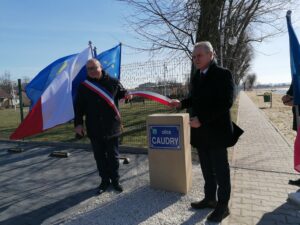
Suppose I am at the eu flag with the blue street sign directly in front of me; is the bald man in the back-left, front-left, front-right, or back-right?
front-right

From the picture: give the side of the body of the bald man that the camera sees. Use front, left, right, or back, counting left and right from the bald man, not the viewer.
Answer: front

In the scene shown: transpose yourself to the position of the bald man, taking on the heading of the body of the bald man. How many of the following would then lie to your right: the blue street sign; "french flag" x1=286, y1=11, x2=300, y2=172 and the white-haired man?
0

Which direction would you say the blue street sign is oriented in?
toward the camera

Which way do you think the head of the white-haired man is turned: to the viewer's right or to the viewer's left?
to the viewer's left

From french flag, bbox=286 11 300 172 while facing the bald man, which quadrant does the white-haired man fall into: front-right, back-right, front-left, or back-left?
front-left

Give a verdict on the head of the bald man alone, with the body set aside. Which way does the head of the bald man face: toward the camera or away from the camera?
toward the camera

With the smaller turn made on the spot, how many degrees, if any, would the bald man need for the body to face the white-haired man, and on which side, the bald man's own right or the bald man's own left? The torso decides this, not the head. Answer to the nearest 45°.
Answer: approximately 45° to the bald man's own left

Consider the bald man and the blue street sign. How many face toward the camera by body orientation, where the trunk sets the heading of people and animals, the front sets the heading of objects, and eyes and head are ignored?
2

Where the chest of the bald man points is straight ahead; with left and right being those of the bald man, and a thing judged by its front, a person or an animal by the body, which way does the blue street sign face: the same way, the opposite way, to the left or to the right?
the same way

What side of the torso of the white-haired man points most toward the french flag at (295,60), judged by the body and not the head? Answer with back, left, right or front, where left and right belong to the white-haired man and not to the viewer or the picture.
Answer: back

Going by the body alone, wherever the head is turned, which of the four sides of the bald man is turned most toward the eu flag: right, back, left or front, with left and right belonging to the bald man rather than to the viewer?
back

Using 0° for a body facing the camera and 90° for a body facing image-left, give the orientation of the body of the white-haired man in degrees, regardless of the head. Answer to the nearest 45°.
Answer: approximately 45°

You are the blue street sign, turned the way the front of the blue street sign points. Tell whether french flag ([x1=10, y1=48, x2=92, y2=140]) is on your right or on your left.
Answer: on your right

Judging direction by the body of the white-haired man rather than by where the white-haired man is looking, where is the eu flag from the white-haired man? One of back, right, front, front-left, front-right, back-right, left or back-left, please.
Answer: right
